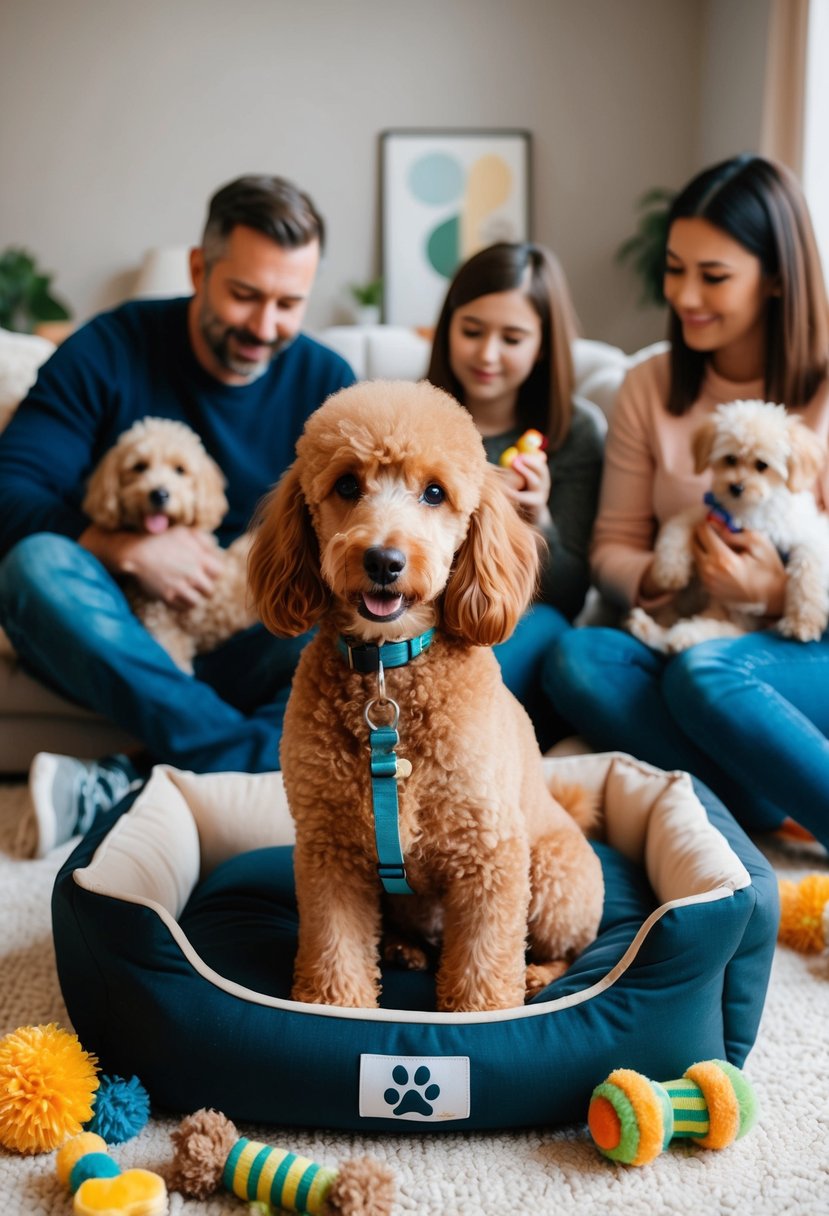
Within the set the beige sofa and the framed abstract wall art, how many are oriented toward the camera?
2

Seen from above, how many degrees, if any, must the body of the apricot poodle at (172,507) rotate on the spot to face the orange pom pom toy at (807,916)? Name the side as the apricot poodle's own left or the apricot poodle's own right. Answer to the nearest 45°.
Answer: approximately 45° to the apricot poodle's own left

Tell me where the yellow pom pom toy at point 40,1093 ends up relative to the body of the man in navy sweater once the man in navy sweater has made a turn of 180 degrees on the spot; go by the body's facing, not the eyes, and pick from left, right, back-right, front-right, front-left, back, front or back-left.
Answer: back-left

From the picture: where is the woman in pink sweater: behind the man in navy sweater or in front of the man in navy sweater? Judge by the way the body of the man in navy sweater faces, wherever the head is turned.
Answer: in front

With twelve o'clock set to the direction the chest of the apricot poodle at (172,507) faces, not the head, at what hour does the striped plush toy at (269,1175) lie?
The striped plush toy is roughly at 12 o'clock from the apricot poodle.

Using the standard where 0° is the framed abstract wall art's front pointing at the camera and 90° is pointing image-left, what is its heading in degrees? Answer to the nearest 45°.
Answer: approximately 0°

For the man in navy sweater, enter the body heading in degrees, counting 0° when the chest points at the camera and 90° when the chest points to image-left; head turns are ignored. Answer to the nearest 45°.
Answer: approximately 315°

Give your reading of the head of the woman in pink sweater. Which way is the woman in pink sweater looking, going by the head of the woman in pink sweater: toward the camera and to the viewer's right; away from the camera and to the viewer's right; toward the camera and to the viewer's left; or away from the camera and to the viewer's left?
toward the camera and to the viewer's left

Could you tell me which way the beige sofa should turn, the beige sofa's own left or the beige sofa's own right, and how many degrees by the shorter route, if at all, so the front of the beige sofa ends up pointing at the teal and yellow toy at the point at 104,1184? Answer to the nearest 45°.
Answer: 0° — it already faces it
